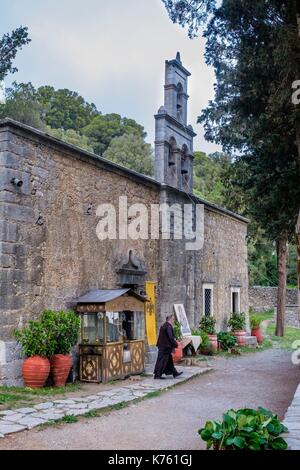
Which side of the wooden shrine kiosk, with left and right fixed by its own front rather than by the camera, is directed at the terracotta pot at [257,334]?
left

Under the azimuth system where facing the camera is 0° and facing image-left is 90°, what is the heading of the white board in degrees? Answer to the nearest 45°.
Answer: approximately 315°

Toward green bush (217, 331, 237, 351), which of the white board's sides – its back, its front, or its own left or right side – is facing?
left

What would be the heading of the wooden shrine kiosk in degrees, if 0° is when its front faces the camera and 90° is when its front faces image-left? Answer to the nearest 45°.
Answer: approximately 315°

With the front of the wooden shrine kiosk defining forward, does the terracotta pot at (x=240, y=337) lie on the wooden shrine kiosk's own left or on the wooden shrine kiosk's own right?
on the wooden shrine kiosk's own left

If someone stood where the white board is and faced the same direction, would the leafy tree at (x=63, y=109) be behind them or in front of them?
behind

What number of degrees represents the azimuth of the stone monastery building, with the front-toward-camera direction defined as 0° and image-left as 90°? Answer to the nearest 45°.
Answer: approximately 315°

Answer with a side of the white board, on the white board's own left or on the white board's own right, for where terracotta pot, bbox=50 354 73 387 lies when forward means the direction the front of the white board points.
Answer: on the white board's own right

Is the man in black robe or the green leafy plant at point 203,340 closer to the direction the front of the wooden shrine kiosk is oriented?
the man in black robe
